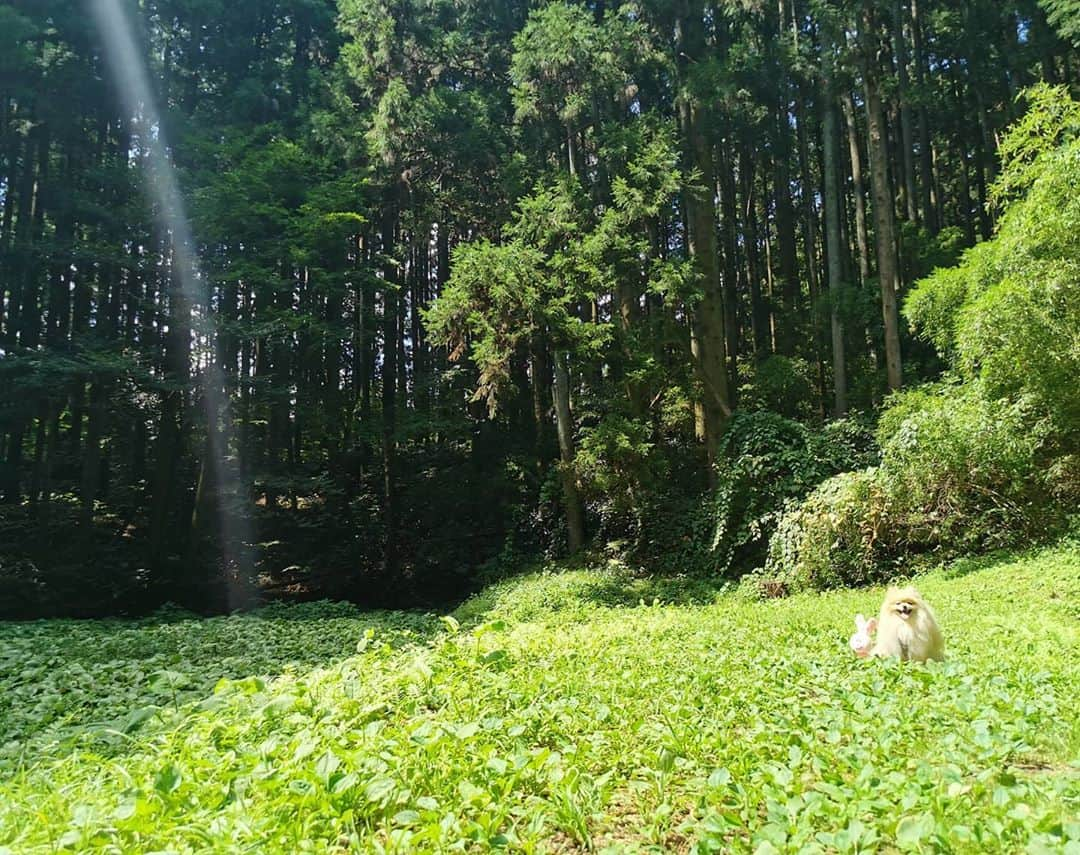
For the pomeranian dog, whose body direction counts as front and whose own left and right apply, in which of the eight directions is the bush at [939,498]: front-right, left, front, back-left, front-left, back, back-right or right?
back

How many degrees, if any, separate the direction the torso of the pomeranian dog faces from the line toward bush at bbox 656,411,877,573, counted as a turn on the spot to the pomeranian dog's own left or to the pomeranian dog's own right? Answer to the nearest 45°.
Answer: approximately 180°

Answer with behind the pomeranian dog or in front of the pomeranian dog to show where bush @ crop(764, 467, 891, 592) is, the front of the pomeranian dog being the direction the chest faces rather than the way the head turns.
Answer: behind

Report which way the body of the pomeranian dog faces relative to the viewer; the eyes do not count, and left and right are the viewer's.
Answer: facing the viewer

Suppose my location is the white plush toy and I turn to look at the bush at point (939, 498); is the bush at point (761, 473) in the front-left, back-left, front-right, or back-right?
front-left
